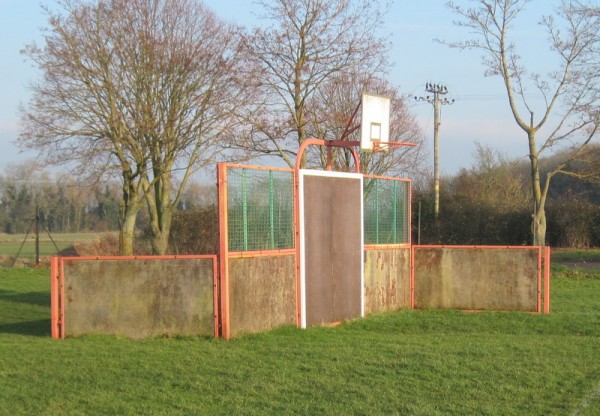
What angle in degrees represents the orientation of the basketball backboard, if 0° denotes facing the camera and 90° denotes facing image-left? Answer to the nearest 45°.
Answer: approximately 315°

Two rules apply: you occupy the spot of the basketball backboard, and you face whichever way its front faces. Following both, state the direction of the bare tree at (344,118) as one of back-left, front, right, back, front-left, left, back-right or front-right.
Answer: back-left
